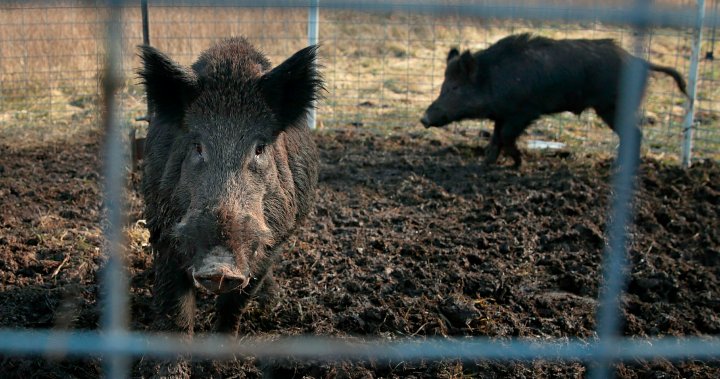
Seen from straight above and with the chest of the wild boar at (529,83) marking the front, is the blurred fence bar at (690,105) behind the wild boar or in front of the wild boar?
behind

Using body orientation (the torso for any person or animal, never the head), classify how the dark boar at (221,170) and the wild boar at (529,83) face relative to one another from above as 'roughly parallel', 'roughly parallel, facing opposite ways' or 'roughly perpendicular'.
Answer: roughly perpendicular

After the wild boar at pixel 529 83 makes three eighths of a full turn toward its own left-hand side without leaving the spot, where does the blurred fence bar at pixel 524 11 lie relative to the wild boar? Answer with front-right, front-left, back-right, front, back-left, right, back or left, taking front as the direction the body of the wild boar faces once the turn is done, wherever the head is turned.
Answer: front-right

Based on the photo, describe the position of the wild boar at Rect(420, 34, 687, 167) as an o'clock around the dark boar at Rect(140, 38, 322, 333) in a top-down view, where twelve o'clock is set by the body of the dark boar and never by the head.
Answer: The wild boar is roughly at 7 o'clock from the dark boar.

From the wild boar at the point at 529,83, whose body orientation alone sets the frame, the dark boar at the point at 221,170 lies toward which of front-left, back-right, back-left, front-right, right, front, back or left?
left

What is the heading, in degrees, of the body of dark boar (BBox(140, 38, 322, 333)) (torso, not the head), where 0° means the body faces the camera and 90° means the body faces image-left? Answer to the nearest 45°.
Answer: approximately 0°

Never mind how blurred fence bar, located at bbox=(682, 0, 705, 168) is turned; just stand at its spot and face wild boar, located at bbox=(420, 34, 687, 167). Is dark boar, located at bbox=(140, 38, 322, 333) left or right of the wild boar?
left

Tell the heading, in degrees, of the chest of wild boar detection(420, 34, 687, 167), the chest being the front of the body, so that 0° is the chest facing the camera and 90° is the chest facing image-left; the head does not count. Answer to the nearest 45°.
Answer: approximately 90°

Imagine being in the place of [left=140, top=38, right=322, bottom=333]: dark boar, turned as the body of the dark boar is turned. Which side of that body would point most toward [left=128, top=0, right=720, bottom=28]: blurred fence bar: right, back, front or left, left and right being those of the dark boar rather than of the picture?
front
